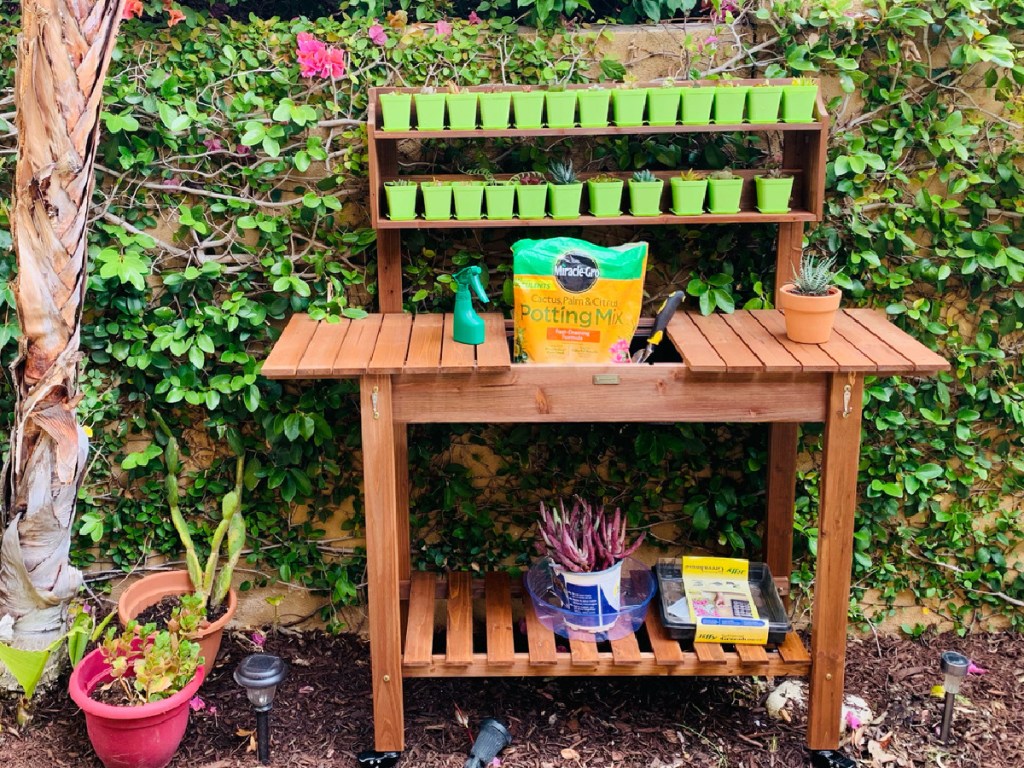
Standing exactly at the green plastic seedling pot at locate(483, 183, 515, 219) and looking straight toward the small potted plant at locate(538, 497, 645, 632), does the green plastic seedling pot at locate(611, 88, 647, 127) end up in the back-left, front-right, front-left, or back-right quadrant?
front-left

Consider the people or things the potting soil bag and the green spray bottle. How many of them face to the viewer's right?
1

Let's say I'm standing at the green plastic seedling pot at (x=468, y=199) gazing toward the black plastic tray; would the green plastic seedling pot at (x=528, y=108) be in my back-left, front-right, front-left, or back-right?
front-left

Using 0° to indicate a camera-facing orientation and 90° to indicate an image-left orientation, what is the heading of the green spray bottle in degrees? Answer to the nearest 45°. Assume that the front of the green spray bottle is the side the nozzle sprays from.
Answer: approximately 270°

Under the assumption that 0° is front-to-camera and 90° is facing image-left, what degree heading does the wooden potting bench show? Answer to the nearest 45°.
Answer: approximately 0°

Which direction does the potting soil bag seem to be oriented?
toward the camera

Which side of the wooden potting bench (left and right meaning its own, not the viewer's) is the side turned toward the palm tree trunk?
right

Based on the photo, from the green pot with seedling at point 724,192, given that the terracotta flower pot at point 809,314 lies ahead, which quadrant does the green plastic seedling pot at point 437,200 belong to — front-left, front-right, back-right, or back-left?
back-right

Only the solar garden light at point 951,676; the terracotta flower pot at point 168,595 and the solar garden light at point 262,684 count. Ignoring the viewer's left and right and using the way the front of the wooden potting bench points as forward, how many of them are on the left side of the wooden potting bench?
1

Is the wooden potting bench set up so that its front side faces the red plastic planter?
no

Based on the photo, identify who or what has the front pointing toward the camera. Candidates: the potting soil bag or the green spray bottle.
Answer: the potting soil bag

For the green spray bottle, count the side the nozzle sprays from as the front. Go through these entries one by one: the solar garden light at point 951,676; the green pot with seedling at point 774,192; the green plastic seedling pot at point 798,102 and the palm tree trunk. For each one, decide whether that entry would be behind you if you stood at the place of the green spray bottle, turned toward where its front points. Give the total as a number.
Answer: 1
